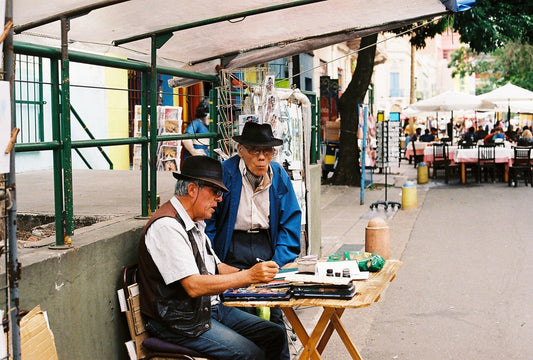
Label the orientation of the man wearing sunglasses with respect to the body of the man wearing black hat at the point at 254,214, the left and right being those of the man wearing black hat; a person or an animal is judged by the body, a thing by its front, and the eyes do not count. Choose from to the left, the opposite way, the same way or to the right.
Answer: to the left

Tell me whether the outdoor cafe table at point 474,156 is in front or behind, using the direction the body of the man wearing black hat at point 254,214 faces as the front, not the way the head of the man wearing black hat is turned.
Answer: behind

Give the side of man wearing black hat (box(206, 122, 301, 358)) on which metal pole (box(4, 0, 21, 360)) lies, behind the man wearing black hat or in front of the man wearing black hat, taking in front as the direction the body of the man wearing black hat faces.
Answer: in front

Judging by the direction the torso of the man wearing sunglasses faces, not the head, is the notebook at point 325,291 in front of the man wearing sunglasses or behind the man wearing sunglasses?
in front

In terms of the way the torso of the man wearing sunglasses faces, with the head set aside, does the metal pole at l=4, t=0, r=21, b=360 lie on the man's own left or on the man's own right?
on the man's own right

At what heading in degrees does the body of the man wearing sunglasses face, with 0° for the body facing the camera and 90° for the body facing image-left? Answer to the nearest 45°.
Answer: approximately 270°

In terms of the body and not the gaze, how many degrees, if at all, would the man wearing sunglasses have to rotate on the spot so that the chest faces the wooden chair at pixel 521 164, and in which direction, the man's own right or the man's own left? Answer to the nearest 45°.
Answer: approximately 45° to the man's own left

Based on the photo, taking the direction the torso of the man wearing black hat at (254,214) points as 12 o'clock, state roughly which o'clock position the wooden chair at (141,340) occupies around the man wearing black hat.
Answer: The wooden chair is roughly at 1 o'clock from the man wearing black hat.

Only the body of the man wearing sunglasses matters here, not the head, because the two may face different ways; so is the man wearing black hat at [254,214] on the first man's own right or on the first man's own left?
on the first man's own left

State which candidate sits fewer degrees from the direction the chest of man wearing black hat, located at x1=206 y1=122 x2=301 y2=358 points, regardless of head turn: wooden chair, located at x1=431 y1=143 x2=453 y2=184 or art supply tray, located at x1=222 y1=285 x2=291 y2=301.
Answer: the art supply tray

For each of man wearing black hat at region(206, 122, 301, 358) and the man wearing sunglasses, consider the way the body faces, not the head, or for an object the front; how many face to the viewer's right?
1

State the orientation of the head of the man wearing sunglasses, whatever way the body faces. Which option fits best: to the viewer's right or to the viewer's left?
to the viewer's right

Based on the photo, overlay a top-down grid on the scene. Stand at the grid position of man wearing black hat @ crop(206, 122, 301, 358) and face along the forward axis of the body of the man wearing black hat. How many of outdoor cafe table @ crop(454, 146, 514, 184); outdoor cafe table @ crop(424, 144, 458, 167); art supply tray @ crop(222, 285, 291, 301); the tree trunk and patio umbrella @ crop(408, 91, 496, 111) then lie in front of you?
1

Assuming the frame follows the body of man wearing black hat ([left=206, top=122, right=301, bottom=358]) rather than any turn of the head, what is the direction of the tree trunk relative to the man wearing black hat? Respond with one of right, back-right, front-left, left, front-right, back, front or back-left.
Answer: back

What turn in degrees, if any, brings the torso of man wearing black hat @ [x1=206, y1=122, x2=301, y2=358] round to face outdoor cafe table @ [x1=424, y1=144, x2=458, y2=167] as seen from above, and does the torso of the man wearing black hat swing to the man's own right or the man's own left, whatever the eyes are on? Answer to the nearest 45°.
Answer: approximately 180°
